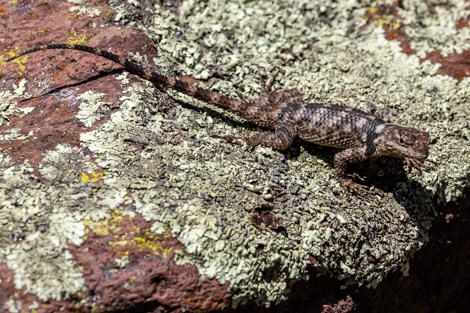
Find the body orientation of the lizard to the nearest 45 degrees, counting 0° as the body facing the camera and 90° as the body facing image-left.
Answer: approximately 315°

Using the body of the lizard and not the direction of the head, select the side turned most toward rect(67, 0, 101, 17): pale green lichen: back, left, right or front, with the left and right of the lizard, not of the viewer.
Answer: back
